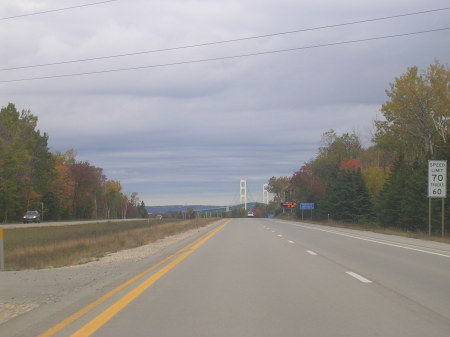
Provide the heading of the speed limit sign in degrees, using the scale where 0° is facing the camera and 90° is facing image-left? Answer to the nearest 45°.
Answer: approximately 0°
